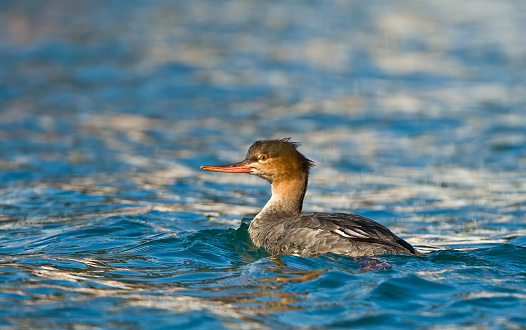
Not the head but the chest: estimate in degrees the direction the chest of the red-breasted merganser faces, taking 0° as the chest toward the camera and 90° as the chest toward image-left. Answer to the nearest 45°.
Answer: approximately 90°
